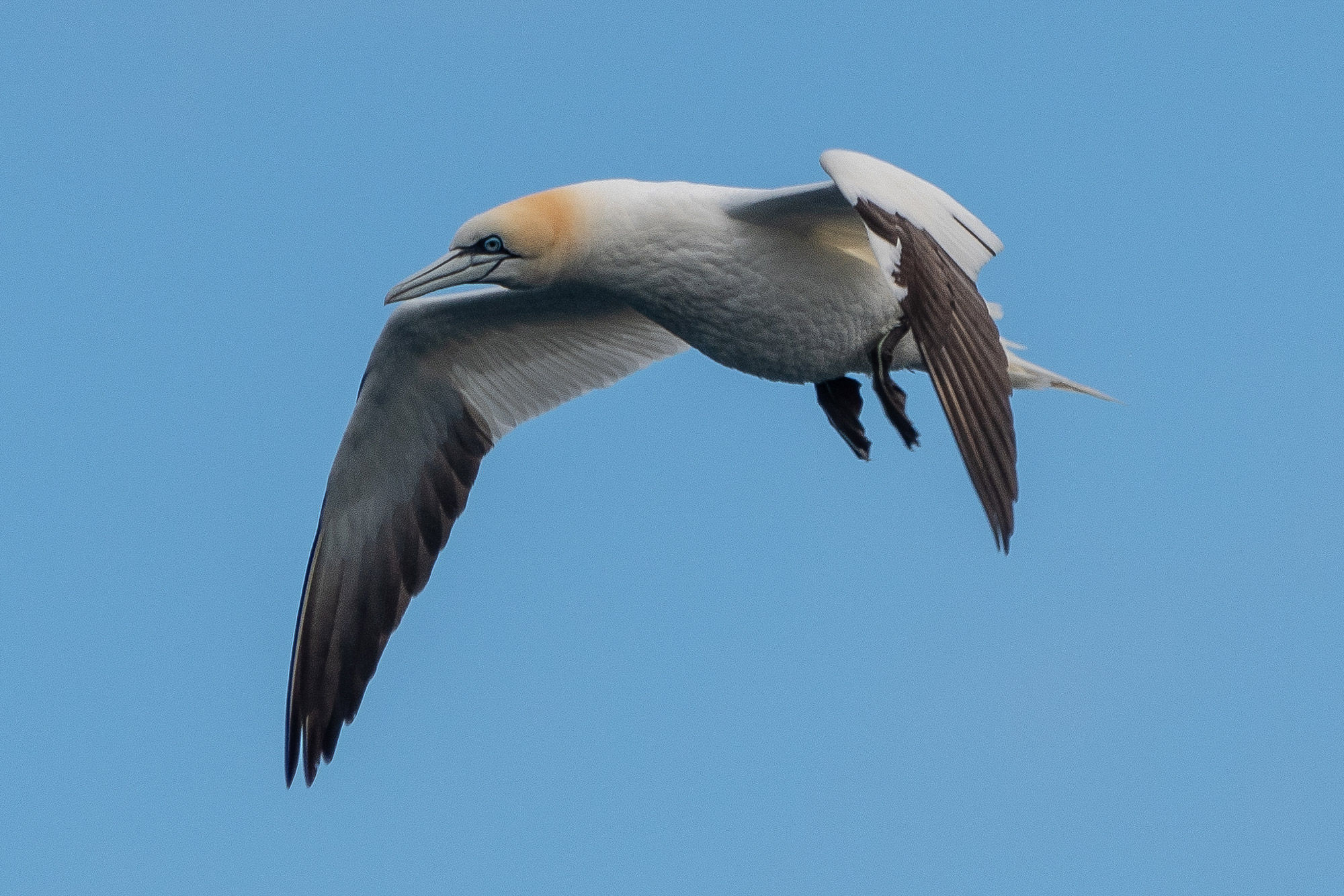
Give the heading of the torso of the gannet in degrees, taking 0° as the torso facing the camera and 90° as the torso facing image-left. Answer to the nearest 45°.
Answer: approximately 45°
